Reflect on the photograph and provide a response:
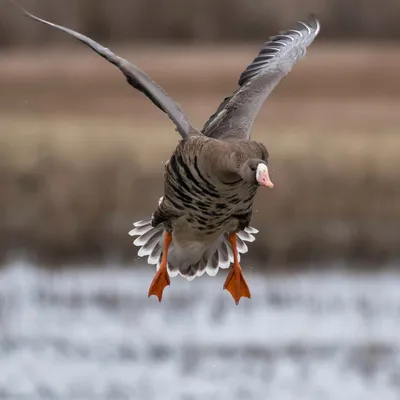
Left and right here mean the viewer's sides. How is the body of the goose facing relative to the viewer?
facing the viewer and to the right of the viewer
